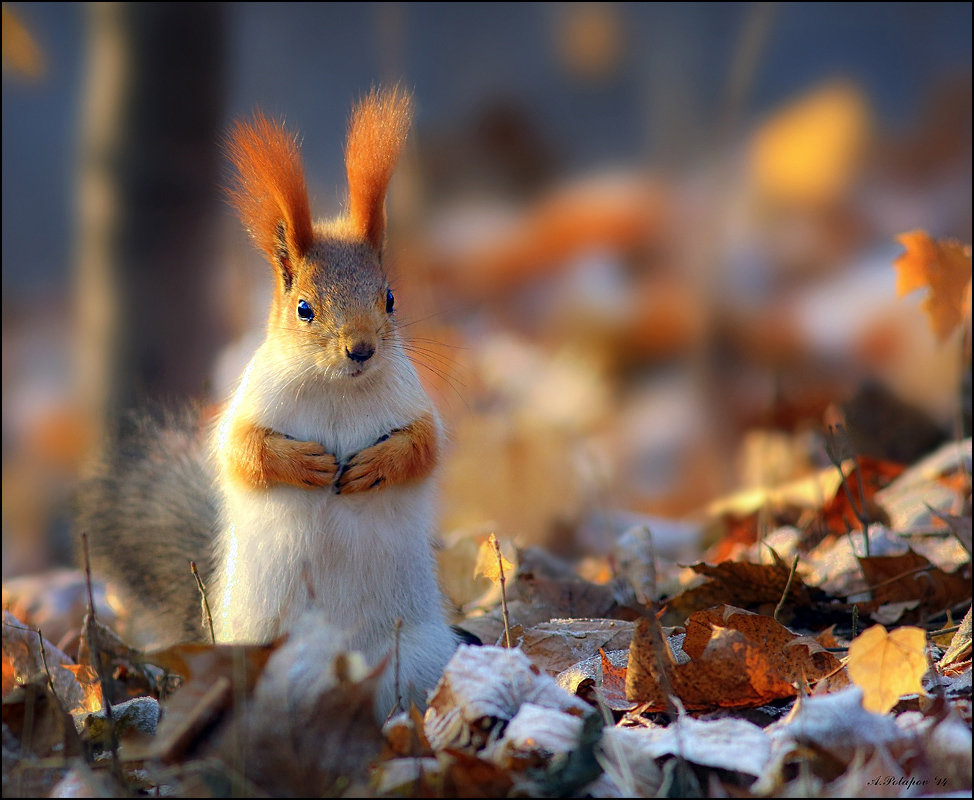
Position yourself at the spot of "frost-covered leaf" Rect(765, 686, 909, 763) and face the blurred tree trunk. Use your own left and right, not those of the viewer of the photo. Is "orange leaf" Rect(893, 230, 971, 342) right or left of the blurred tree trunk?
right

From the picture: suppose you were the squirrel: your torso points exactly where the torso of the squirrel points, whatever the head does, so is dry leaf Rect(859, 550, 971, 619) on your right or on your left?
on your left

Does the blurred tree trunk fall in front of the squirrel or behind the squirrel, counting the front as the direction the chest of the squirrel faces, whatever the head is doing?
behind

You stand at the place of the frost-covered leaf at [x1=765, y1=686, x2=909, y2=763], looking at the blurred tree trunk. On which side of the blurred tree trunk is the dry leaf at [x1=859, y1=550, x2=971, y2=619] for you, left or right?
right

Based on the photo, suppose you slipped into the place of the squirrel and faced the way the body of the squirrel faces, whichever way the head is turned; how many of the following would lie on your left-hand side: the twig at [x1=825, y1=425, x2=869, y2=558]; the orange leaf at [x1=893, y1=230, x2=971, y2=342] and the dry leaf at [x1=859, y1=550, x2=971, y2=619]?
3

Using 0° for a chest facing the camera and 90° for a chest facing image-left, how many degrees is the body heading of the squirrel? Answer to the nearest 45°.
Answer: approximately 0°
